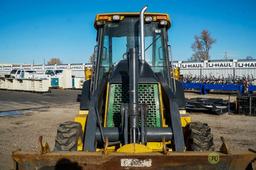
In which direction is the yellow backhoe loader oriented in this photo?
toward the camera
